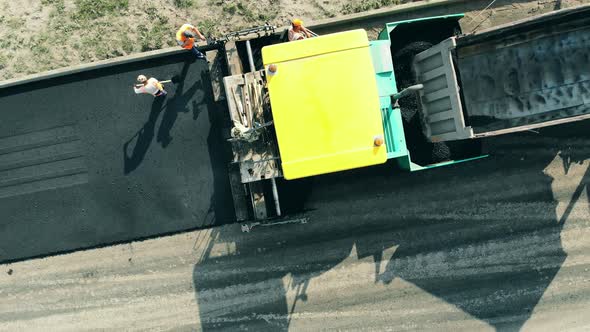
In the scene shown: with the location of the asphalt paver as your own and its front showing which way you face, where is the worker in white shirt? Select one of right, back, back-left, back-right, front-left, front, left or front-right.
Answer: back

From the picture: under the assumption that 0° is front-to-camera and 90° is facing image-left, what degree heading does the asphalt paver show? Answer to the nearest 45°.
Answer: approximately 270°

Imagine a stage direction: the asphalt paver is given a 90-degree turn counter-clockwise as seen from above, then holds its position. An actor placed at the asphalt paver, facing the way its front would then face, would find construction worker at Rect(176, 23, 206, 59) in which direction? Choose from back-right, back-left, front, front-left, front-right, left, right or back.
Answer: left
